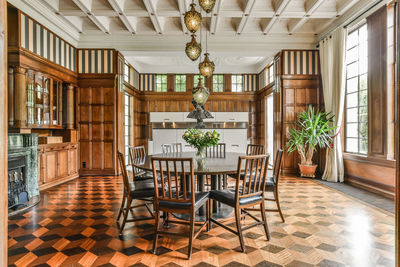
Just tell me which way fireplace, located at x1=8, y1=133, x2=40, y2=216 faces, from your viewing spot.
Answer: facing the viewer and to the right of the viewer

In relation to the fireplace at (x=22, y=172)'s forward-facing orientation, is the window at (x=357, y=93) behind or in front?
in front

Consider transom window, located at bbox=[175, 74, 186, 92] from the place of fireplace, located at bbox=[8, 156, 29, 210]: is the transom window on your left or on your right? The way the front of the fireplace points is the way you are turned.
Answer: on your left

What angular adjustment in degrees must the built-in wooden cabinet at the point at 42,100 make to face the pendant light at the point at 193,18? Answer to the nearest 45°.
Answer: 0° — it already faces it

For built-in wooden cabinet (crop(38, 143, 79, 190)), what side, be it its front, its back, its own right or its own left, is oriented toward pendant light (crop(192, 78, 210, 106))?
front

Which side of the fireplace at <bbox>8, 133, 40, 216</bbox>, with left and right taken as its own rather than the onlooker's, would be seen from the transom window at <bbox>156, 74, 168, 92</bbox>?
left

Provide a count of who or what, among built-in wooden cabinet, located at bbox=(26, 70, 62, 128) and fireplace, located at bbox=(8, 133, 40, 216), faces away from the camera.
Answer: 0

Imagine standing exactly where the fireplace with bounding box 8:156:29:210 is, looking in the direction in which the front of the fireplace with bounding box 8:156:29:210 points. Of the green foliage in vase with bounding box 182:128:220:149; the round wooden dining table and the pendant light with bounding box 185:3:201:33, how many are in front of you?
3

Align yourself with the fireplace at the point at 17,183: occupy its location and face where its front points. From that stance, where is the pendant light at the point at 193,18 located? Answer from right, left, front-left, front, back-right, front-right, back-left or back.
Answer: front

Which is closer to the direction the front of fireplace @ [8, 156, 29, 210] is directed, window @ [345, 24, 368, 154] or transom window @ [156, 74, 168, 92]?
the window

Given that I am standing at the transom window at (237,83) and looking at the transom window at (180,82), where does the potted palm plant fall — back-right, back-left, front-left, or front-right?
back-left

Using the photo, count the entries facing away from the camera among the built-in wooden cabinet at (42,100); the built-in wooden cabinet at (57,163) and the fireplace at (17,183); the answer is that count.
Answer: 0

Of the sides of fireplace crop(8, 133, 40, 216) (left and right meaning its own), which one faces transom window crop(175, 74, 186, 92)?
left

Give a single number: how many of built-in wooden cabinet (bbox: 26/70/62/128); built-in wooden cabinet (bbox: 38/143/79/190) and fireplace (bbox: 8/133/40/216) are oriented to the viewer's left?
0
